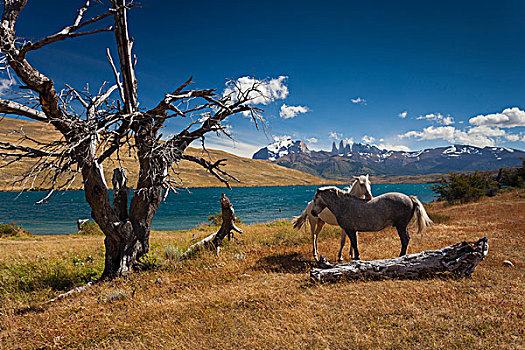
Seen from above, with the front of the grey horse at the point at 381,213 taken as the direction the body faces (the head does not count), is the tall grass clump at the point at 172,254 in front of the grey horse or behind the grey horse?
in front

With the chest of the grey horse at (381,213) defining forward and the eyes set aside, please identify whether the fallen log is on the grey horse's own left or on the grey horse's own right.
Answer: on the grey horse's own left

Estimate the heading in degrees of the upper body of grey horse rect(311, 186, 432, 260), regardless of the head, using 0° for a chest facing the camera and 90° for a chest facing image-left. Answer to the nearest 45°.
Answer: approximately 90°

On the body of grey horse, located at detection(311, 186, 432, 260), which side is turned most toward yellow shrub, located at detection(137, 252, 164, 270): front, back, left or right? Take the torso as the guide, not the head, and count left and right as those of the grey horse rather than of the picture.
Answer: front

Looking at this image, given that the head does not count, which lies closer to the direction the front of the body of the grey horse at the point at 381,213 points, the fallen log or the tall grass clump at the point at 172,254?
the tall grass clump
